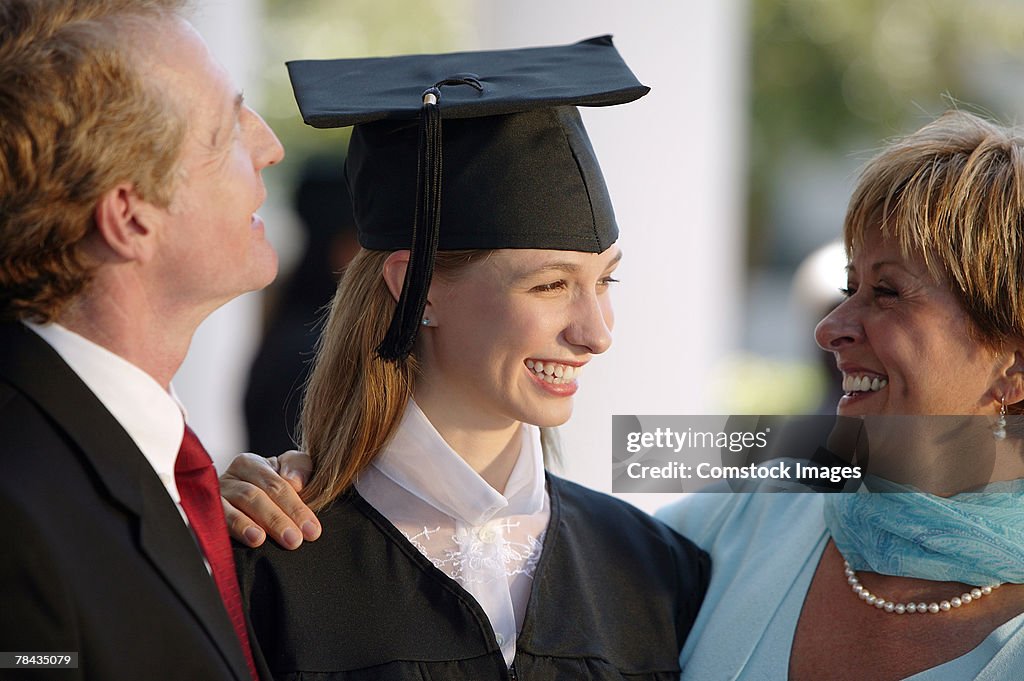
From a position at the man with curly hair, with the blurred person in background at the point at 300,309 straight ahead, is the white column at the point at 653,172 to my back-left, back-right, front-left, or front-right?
front-right

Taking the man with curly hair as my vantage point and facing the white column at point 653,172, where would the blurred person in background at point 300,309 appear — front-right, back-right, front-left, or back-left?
front-left

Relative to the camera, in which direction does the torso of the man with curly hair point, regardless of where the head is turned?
to the viewer's right

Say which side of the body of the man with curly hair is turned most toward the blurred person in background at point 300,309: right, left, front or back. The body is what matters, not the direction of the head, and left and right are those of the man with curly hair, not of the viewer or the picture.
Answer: left

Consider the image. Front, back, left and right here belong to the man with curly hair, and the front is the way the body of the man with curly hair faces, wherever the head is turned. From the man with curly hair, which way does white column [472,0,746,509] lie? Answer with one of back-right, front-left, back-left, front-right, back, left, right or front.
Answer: front-left

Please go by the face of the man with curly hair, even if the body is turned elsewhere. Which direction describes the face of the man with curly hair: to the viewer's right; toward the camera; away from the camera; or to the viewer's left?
to the viewer's right
